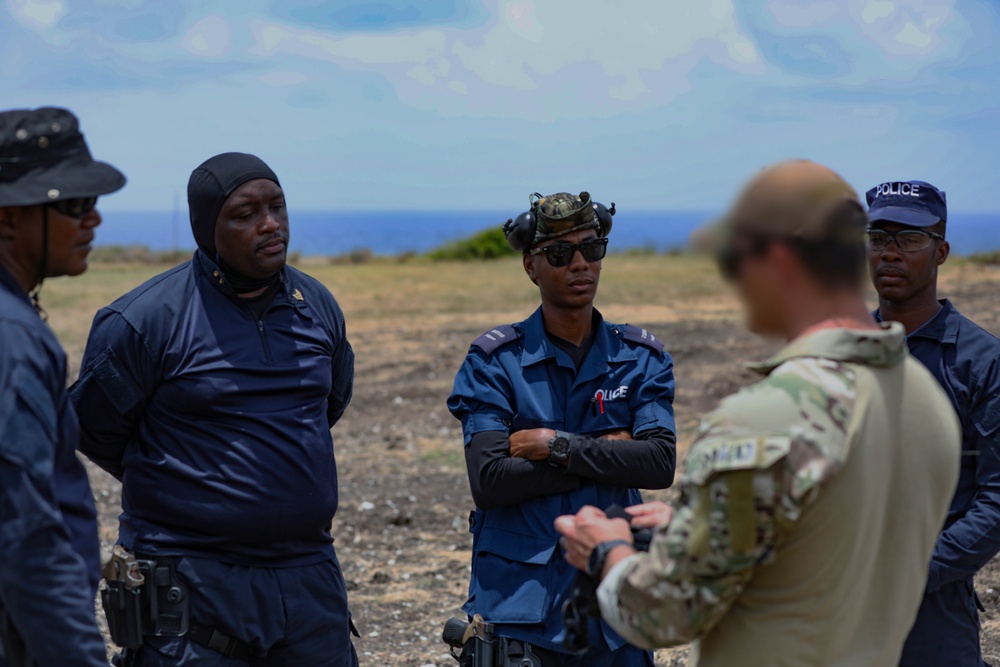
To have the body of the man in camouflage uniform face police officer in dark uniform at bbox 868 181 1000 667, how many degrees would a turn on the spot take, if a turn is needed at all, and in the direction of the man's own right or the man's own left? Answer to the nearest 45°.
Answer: approximately 45° to the man's own right

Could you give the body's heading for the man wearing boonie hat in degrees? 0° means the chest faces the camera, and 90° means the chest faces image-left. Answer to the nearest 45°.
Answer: approximately 270°

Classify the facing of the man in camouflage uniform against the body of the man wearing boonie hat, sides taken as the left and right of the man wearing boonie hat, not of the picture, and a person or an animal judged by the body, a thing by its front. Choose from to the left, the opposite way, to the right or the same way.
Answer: to the left

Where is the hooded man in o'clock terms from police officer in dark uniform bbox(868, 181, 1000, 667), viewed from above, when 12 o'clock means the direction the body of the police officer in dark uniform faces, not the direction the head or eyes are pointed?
The hooded man is roughly at 1 o'clock from the police officer in dark uniform.

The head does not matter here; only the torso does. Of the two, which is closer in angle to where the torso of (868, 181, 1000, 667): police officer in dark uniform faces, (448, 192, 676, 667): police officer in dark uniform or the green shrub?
the police officer in dark uniform

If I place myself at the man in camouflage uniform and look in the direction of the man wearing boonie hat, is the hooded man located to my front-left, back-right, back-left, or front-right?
front-right

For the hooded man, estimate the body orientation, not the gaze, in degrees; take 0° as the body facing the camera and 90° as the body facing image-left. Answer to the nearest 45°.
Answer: approximately 315°

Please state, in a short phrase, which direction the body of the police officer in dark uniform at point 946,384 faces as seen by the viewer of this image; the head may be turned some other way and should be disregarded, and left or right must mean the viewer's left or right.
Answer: facing the viewer and to the left of the viewer

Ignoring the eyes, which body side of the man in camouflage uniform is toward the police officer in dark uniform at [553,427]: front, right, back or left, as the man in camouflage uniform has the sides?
front

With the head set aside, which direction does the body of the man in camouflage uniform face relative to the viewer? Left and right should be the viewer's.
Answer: facing away from the viewer and to the left of the viewer

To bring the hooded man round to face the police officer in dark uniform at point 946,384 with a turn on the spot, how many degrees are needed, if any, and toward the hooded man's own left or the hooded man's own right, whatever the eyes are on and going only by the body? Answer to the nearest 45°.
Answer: approximately 45° to the hooded man's own left

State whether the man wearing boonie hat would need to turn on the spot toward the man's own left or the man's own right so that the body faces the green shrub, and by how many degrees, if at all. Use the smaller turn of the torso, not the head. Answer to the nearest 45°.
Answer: approximately 90° to the man's own left

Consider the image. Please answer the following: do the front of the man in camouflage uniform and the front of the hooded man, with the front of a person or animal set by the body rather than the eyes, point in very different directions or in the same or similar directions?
very different directions

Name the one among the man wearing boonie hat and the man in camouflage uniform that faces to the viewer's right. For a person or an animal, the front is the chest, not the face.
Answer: the man wearing boonie hat

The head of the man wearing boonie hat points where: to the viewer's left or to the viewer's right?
to the viewer's right

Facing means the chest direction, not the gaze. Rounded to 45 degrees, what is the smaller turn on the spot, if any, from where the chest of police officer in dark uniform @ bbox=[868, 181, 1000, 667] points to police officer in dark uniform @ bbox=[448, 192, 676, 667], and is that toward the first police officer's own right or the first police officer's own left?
approximately 45° to the first police officer's own right

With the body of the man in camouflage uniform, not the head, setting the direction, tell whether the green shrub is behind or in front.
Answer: in front

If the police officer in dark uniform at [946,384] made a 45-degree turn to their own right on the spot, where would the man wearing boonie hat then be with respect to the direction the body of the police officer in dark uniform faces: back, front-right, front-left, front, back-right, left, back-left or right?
front-left

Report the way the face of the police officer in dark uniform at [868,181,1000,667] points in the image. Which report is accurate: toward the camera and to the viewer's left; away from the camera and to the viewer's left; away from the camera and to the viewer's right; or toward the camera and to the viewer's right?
toward the camera and to the viewer's left
